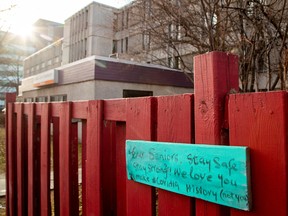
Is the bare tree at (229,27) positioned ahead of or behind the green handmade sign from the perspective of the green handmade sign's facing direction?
behind

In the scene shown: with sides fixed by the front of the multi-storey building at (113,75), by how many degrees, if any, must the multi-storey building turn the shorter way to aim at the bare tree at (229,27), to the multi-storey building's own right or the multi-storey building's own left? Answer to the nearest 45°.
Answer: approximately 45° to the multi-storey building's own left

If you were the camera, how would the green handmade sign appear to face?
facing the viewer and to the left of the viewer

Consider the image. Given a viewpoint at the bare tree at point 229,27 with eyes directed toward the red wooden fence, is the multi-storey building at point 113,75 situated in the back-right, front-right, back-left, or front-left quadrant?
back-right

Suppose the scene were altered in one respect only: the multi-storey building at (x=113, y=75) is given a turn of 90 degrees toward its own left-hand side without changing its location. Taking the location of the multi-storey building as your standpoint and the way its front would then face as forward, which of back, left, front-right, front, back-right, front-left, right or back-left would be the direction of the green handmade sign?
front-right

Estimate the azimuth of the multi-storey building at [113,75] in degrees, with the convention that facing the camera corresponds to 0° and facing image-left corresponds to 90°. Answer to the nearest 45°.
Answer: approximately 45°

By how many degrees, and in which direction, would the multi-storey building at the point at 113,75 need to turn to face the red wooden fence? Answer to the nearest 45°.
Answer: approximately 45° to its left
